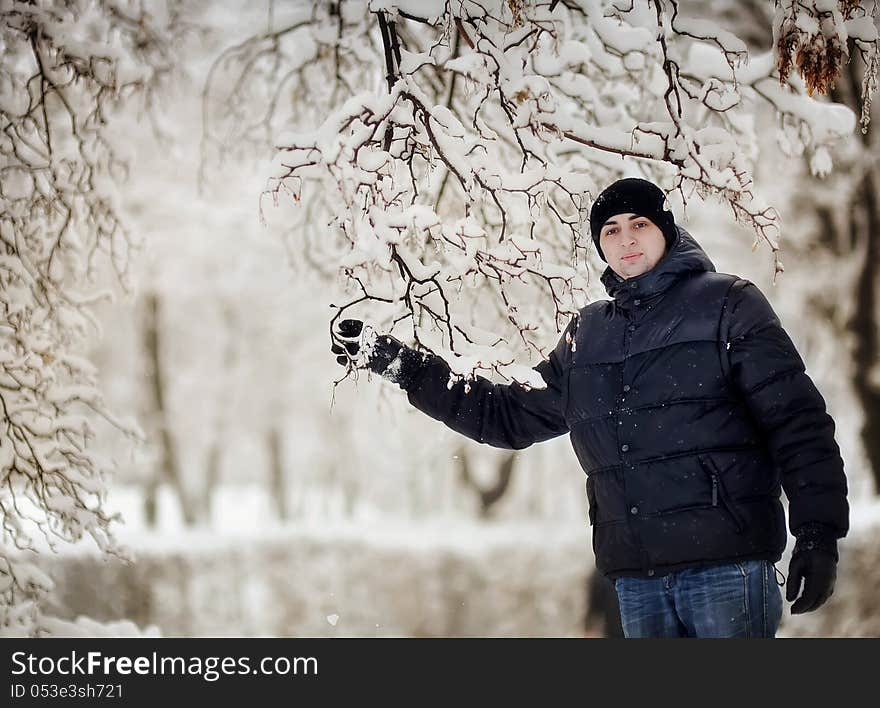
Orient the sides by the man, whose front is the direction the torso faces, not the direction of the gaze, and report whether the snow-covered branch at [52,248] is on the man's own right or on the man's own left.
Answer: on the man's own right

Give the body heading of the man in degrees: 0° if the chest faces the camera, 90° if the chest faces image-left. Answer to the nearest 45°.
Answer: approximately 45°
